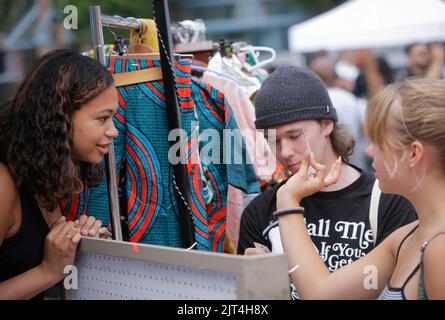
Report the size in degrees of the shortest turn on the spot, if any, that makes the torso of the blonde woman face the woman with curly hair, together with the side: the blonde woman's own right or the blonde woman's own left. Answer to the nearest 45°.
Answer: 0° — they already face them

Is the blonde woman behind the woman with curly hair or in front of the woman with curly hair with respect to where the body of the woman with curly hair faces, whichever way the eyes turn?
in front

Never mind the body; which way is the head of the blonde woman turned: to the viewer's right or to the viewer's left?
to the viewer's left

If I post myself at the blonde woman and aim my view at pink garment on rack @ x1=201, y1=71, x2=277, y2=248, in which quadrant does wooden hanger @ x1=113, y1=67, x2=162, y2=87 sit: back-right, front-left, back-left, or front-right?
front-left

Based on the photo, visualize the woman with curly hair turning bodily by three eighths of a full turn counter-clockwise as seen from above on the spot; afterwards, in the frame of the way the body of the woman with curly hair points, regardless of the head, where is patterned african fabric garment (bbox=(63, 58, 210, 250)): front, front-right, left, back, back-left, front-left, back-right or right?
right

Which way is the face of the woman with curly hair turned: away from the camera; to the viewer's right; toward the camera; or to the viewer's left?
to the viewer's right

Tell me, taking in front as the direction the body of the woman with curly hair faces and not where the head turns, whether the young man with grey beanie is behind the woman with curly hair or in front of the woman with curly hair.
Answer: in front

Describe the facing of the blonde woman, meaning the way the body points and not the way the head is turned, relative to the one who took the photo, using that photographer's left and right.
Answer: facing to the left of the viewer

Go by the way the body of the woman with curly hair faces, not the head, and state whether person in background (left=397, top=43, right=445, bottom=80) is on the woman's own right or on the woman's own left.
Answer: on the woman's own left

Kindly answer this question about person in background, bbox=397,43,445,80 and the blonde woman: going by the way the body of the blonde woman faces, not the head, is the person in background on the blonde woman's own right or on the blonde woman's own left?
on the blonde woman's own right

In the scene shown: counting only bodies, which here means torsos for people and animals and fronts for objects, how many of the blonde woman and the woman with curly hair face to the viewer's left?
1

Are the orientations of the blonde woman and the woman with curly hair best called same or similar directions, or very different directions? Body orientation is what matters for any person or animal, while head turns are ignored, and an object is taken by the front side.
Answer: very different directions

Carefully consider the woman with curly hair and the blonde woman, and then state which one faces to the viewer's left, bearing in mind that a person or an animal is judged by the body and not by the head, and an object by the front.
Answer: the blonde woman

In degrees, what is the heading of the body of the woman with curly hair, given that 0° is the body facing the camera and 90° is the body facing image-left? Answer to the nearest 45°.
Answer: approximately 270°
